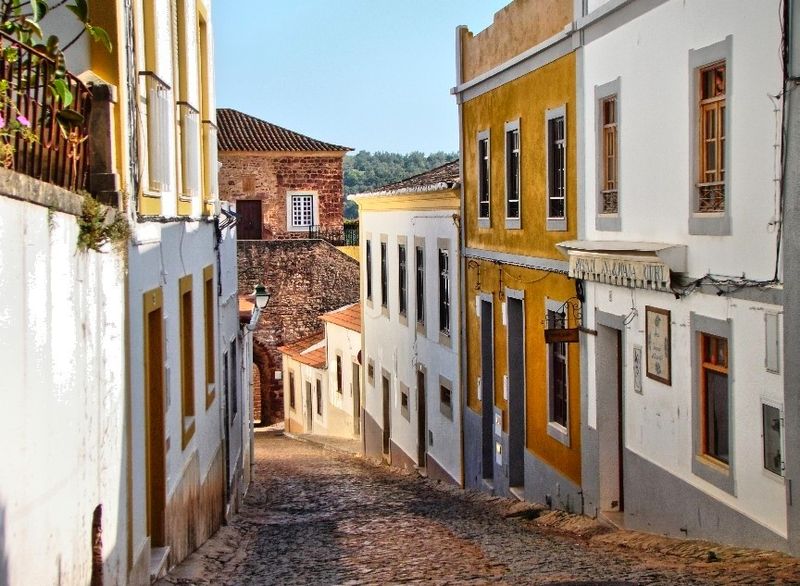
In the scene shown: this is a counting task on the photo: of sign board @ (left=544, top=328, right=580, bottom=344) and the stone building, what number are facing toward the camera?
2

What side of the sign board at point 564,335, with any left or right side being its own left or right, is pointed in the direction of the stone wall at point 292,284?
back

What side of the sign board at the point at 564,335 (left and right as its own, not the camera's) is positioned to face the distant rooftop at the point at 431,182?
back

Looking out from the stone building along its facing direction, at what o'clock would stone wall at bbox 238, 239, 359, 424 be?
The stone wall is roughly at 12 o'clock from the stone building.

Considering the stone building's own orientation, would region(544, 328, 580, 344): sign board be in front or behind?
in front

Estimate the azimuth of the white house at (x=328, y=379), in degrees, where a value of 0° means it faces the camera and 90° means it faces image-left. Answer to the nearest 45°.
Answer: approximately 45°

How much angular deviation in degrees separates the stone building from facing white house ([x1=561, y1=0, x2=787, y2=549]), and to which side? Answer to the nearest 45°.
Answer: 0° — it already faces it
